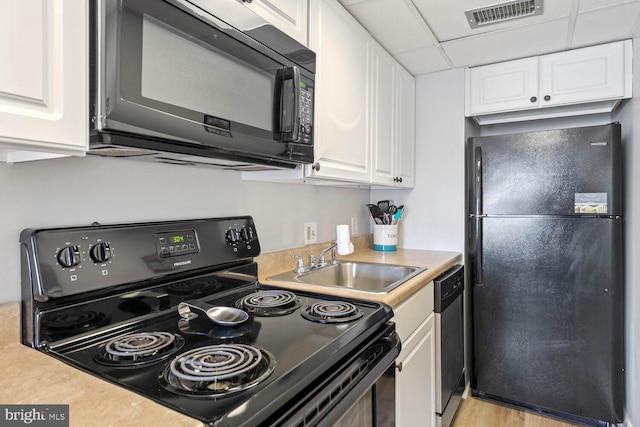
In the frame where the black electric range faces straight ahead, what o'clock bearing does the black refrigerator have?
The black refrigerator is roughly at 10 o'clock from the black electric range.

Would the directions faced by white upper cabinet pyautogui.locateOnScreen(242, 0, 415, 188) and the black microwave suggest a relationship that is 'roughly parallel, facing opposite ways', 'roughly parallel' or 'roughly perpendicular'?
roughly parallel

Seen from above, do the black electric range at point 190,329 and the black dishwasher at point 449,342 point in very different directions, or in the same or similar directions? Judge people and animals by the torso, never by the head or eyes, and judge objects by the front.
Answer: same or similar directions

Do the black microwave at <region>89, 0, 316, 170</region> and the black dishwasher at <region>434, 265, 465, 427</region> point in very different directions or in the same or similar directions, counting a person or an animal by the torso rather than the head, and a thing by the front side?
same or similar directions

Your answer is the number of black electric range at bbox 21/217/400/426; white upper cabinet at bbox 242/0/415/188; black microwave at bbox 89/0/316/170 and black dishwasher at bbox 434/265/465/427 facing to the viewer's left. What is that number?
0

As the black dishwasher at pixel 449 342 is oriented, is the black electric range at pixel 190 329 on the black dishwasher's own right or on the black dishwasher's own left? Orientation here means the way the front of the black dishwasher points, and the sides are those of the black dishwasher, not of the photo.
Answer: on the black dishwasher's own right

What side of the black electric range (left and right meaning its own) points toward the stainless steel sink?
left

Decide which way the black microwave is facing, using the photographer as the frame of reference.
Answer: facing the viewer and to the right of the viewer

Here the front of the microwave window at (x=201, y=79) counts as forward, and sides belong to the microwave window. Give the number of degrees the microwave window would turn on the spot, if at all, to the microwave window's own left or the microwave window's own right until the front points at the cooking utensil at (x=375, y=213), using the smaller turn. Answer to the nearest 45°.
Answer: approximately 90° to the microwave window's own left

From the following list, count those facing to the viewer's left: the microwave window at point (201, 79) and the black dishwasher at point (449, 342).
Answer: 0
